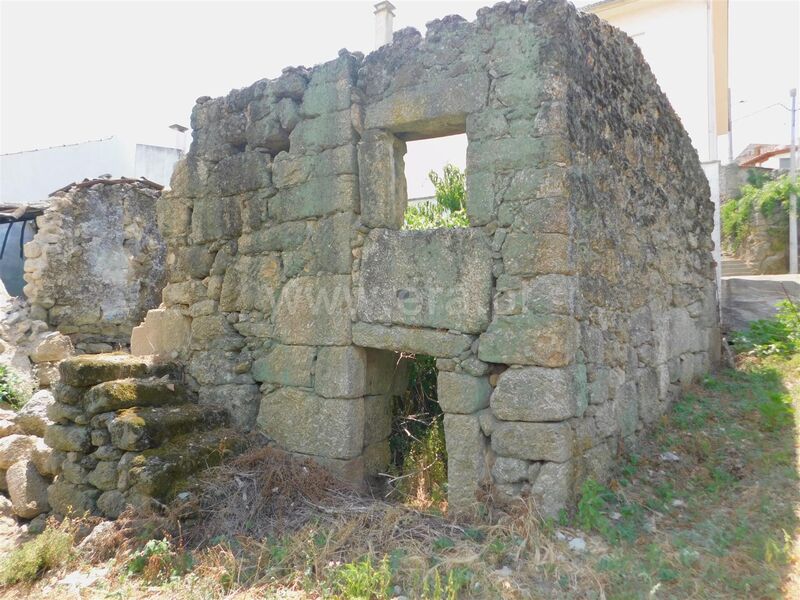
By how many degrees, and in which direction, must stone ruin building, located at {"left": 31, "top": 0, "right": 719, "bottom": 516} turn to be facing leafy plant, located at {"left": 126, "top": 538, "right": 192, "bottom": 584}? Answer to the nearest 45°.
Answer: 0° — it already faces it

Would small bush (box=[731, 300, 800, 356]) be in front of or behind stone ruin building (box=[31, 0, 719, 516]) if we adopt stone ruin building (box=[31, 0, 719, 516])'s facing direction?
behind

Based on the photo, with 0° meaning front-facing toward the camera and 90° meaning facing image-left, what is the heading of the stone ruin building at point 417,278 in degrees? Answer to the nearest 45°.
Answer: approximately 45°

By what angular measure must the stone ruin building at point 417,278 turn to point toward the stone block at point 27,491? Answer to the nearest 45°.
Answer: approximately 45° to its right

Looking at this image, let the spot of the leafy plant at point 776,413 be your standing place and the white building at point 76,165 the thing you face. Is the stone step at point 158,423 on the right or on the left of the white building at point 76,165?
left

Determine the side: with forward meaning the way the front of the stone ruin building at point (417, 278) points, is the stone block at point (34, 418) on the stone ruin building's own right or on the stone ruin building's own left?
on the stone ruin building's own right

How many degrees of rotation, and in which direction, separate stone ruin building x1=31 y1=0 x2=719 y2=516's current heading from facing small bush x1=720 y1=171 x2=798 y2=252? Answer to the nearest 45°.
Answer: approximately 180°
